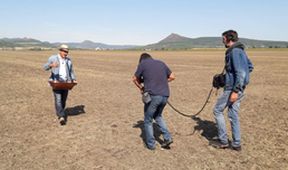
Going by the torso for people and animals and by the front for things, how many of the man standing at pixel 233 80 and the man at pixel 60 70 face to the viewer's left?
1

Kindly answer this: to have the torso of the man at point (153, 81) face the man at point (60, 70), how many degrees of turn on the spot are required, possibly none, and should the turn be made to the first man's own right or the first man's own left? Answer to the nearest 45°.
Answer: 0° — they already face them

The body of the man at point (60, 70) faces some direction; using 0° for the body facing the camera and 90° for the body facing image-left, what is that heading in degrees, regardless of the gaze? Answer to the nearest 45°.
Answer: approximately 0°

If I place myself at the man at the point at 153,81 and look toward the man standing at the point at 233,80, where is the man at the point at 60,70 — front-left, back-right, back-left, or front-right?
back-left

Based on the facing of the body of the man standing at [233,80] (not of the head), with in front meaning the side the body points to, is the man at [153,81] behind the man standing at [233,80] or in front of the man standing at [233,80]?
in front

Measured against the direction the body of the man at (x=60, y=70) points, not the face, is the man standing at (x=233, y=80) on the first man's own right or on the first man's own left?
on the first man's own left

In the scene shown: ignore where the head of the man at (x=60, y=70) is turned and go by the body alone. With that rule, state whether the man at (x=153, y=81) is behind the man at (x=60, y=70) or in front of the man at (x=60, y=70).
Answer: in front

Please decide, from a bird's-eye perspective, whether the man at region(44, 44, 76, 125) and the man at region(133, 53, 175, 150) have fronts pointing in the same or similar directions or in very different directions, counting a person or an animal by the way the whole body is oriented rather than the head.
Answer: very different directions

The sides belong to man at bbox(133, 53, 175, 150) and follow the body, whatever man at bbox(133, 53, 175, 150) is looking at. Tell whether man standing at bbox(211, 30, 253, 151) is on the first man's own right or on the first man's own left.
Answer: on the first man's own right

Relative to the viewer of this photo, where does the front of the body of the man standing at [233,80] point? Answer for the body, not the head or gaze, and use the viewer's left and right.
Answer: facing to the left of the viewer

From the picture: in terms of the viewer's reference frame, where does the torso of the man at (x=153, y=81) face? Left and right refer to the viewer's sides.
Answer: facing away from the viewer and to the left of the viewer
